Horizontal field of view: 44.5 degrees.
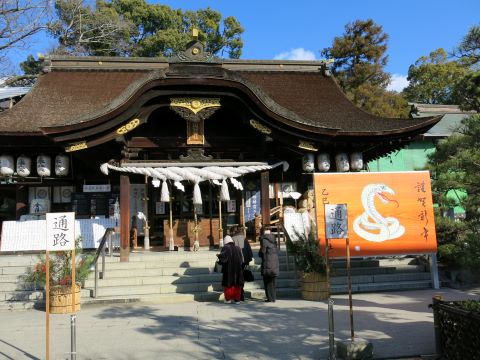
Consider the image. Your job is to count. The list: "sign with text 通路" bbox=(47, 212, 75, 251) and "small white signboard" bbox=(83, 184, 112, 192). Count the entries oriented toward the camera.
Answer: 2

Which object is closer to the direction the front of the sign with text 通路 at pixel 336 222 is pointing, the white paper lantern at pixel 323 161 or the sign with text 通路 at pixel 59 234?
the sign with text 通路

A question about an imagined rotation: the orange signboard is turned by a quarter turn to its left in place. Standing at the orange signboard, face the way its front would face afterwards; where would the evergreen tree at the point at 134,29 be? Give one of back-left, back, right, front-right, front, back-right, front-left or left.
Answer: back-left

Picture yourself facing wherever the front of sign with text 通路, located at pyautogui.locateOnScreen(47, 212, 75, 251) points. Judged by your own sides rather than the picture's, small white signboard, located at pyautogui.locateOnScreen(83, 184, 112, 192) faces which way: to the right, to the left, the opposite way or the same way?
the same way

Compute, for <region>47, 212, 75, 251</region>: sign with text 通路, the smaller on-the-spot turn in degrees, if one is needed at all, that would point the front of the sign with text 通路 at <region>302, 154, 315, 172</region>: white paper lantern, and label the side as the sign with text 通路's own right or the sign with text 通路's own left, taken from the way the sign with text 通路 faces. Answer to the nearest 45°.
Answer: approximately 135° to the sign with text 通路's own left

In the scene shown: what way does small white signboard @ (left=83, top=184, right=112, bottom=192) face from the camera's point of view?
toward the camera

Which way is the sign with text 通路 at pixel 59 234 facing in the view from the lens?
facing the viewer

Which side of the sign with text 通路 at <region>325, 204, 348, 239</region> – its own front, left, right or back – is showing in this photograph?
front

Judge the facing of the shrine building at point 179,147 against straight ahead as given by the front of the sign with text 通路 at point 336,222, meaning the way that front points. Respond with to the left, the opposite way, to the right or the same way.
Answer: the same way

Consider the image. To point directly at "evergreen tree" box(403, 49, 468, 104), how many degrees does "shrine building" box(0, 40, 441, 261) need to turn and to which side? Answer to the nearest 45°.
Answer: approximately 135° to its left

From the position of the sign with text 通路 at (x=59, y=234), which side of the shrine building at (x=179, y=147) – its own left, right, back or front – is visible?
front

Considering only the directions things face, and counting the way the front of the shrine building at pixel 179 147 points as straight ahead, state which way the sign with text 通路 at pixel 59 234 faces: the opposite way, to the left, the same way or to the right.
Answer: the same way
